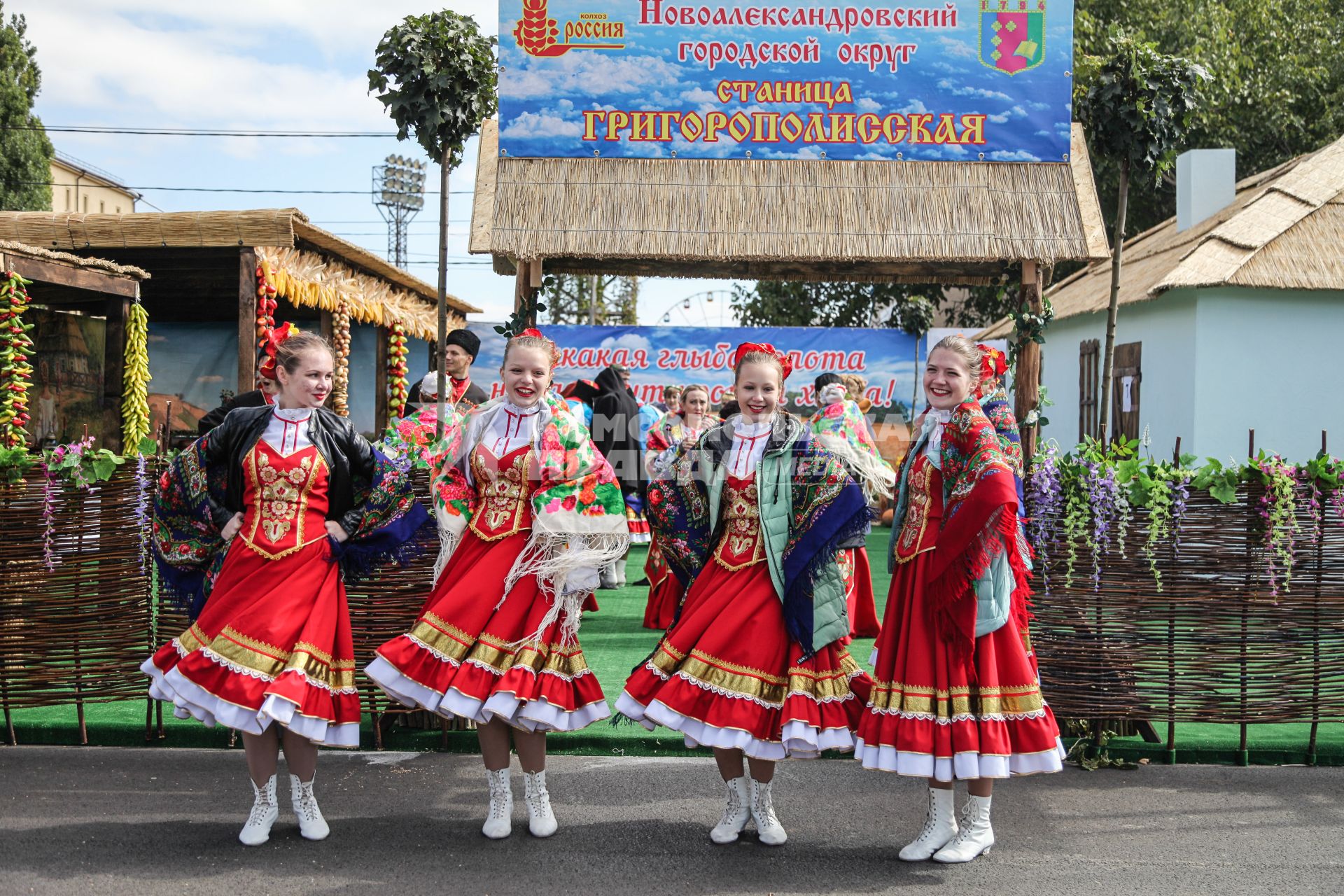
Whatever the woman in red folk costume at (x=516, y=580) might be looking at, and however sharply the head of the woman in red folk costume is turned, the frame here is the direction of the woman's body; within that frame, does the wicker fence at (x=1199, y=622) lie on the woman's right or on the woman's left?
on the woman's left

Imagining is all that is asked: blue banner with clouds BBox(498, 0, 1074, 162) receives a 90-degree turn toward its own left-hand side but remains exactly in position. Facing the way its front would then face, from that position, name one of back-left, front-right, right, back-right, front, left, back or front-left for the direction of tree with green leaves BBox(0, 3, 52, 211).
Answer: back-left

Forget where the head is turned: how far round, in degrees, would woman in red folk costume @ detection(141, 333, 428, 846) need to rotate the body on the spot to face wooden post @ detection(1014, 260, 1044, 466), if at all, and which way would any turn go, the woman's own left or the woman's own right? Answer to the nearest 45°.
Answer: approximately 135° to the woman's own left

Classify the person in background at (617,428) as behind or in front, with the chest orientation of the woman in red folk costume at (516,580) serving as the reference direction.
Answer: behind

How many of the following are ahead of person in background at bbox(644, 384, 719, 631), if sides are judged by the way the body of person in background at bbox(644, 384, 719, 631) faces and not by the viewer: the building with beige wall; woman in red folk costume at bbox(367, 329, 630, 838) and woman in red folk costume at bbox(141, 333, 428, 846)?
2

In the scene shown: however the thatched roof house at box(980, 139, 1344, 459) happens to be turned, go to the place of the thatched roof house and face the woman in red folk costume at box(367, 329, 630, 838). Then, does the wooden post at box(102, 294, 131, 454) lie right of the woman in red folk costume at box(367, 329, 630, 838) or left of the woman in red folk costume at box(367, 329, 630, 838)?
right
